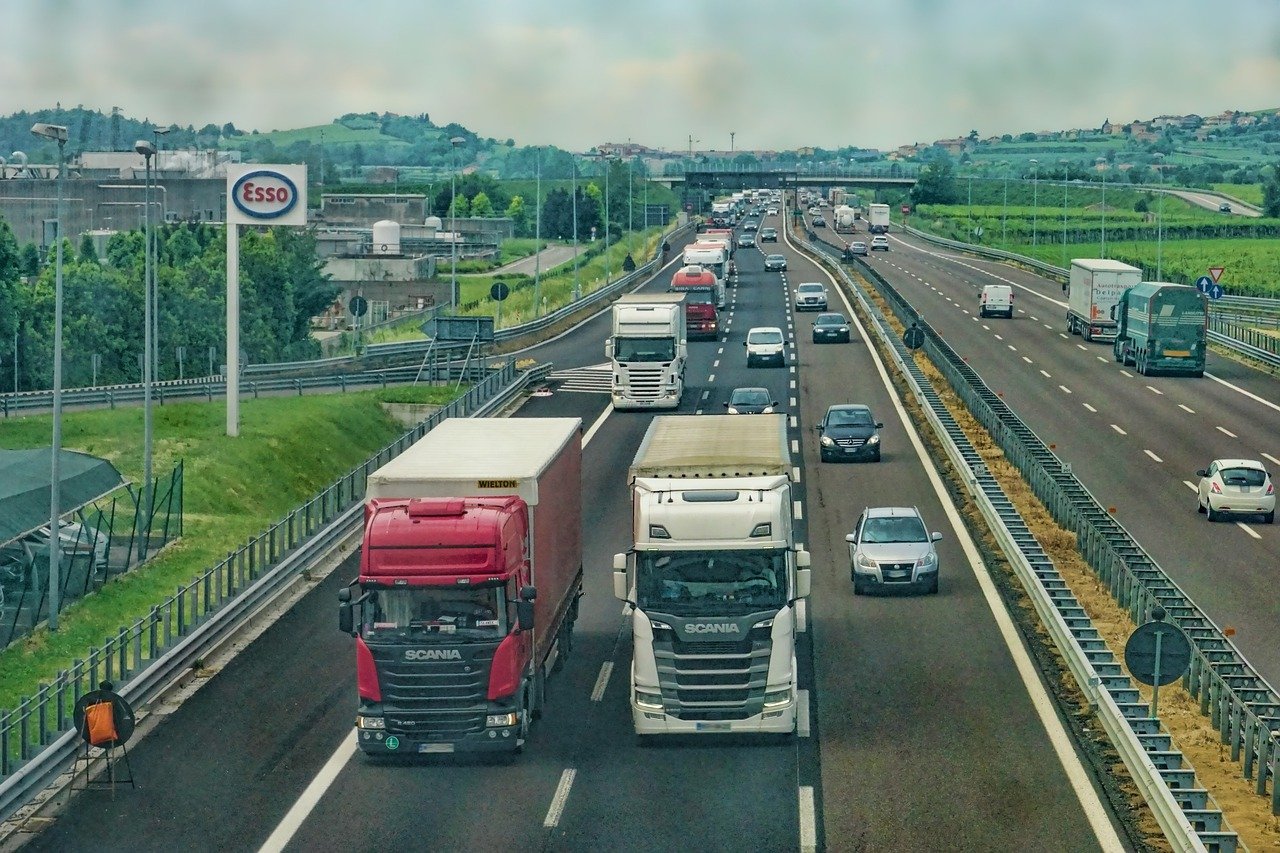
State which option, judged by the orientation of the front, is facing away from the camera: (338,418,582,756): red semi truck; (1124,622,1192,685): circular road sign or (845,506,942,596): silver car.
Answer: the circular road sign

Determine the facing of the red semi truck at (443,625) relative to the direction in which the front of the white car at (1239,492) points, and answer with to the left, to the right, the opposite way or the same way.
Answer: the opposite way

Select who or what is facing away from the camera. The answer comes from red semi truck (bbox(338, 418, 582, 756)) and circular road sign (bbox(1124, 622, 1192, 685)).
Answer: the circular road sign

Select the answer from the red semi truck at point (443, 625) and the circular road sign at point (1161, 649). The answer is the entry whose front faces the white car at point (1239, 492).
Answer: the circular road sign

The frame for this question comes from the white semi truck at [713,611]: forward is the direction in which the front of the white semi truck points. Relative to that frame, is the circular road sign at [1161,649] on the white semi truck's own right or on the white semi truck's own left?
on the white semi truck's own left

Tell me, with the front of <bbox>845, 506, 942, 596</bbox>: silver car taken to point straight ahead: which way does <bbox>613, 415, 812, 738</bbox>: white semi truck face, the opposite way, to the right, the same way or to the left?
the same way

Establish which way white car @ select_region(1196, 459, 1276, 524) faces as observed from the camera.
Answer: facing away from the viewer

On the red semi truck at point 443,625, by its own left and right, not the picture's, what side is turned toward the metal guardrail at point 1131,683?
left

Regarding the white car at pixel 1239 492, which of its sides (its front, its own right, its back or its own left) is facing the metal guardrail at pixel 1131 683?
back

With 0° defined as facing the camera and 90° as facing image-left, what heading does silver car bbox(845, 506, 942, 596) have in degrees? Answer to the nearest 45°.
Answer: approximately 0°

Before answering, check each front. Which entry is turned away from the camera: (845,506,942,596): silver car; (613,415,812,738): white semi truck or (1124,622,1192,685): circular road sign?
the circular road sign

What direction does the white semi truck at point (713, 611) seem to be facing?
toward the camera

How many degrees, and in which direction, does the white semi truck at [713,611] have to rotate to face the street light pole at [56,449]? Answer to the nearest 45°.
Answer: approximately 135° to its right

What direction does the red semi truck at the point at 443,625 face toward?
toward the camera

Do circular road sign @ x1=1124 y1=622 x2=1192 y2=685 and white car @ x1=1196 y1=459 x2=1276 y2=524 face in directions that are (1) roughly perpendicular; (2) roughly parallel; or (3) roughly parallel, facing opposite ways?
roughly parallel

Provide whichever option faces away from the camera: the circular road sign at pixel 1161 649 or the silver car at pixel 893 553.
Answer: the circular road sign

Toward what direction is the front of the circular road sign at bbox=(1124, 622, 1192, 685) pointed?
away from the camera

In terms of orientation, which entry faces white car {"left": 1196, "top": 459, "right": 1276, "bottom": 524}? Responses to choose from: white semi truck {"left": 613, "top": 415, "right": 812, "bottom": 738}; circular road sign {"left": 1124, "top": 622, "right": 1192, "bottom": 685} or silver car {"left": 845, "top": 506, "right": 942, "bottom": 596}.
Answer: the circular road sign
